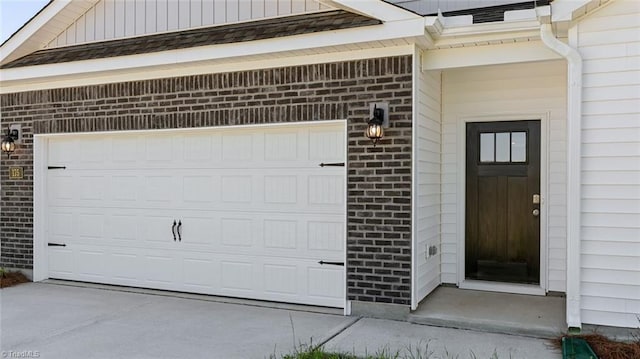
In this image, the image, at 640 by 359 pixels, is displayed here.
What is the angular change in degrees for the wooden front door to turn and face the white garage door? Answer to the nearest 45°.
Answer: approximately 90° to its right

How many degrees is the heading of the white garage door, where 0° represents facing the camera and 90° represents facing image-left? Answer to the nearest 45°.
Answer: approximately 45°

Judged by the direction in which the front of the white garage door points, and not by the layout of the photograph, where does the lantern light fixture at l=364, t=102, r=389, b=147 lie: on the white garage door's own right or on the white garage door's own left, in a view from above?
on the white garage door's own left

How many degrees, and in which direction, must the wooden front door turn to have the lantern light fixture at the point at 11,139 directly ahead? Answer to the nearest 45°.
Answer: approximately 90° to its right

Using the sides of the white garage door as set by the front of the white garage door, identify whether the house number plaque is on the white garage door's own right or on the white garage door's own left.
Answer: on the white garage door's own right

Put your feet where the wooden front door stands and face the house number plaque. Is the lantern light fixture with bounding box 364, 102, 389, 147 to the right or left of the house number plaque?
left

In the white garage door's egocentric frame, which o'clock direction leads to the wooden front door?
The wooden front door is roughly at 8 o'clock from the white garage door.
